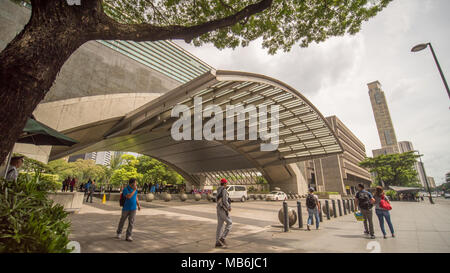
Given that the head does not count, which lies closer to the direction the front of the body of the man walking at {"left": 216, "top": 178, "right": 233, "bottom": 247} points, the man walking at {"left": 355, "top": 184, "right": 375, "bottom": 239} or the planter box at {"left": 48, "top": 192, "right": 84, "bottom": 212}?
the man walking

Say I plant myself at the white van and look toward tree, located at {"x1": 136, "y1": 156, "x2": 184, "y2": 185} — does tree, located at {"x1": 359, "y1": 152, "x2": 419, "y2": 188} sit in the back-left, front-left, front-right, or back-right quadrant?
back-right

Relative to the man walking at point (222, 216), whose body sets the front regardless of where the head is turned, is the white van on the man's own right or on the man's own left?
on the man's own left

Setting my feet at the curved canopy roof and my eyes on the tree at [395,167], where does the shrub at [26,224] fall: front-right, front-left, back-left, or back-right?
back-right

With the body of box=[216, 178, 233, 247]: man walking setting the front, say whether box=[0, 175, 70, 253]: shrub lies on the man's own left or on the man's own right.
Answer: on the man's own right
